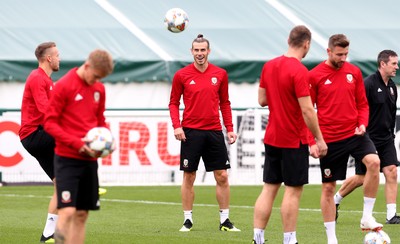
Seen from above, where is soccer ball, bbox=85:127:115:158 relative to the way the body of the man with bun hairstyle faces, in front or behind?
in front

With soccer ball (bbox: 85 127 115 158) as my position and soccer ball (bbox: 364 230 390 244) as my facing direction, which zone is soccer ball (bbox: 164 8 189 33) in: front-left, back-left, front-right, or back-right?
front-left

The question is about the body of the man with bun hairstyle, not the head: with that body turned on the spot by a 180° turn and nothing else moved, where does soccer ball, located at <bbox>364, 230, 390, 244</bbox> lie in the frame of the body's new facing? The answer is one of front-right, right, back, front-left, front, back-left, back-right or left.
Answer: back-right

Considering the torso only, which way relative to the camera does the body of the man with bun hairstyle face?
toward the camera

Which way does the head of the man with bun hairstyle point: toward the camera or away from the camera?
toward the camera
